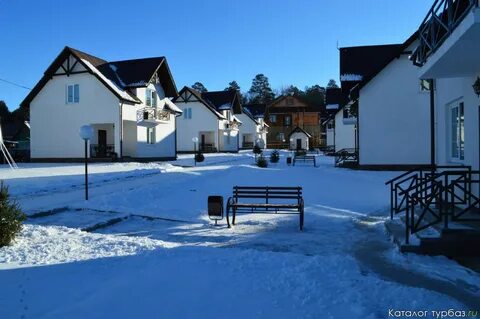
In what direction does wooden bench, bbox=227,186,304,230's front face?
toward the camera

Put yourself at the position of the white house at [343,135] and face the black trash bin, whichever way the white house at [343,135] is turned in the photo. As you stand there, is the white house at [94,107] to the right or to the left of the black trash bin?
right

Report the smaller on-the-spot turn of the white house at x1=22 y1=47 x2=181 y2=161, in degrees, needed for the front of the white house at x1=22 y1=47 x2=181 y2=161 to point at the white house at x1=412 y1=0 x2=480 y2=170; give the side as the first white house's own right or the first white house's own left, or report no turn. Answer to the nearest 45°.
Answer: approximately 45° to the first white house's own right

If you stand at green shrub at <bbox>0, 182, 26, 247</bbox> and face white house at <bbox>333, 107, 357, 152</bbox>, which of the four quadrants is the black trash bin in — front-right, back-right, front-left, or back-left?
front-right

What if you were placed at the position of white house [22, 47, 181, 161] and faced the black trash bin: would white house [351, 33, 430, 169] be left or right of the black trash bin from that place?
left

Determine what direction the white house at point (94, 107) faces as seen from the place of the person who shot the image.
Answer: facing the viewer and to the right of the viewer

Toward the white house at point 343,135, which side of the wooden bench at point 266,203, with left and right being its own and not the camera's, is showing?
back
